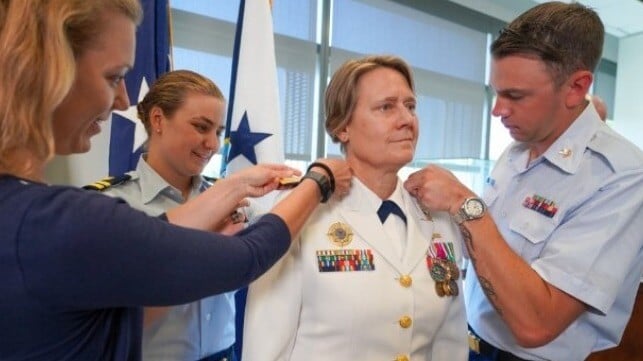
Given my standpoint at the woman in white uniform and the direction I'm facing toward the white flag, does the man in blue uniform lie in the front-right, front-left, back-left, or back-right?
back-right

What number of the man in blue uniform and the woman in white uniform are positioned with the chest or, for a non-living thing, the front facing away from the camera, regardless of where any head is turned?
0

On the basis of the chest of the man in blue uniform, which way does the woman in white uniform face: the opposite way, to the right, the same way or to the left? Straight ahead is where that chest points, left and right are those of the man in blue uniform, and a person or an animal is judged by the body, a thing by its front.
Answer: to the left

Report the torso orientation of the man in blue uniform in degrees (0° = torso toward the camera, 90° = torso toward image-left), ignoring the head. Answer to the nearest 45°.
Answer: approximately 45°

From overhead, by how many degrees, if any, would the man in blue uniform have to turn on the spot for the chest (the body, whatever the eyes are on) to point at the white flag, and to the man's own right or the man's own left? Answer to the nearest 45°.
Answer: approximately 90° to the man's own right

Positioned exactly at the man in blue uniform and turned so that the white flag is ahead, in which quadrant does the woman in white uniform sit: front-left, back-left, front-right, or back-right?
front-left

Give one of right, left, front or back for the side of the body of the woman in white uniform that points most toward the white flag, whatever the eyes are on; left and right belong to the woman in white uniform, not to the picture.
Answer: back

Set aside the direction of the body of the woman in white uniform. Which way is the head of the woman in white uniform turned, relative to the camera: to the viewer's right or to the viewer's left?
to the viewer's right

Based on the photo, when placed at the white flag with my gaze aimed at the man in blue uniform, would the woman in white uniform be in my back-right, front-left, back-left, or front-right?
front-right

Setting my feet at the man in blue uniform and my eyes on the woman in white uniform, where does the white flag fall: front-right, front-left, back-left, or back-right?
front-right

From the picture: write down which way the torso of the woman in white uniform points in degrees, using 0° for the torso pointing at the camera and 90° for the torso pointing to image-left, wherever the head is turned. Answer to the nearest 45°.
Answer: approximately 315°
